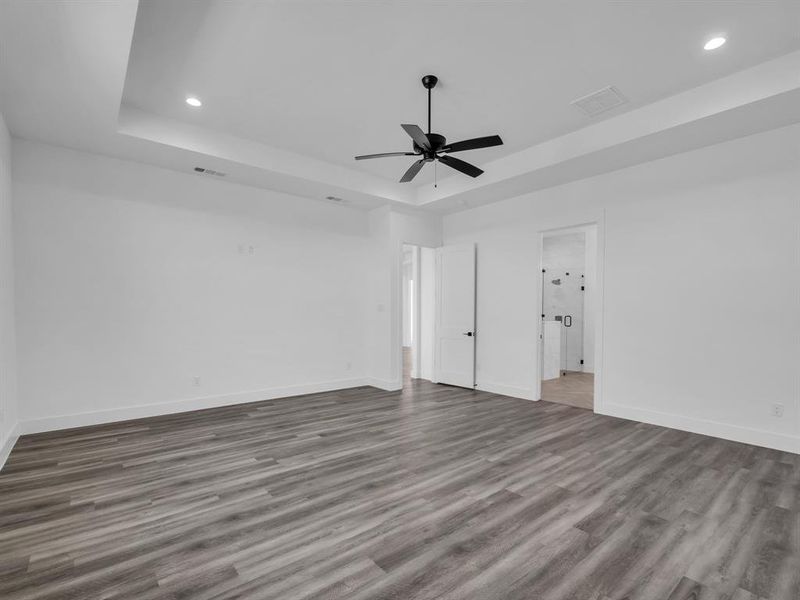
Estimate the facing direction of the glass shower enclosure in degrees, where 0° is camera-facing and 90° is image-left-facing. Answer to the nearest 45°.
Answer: approximately 45°
